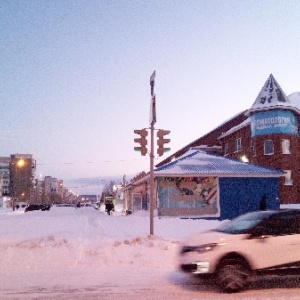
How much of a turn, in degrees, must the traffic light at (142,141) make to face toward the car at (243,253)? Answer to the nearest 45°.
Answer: approximately 90° to its left
